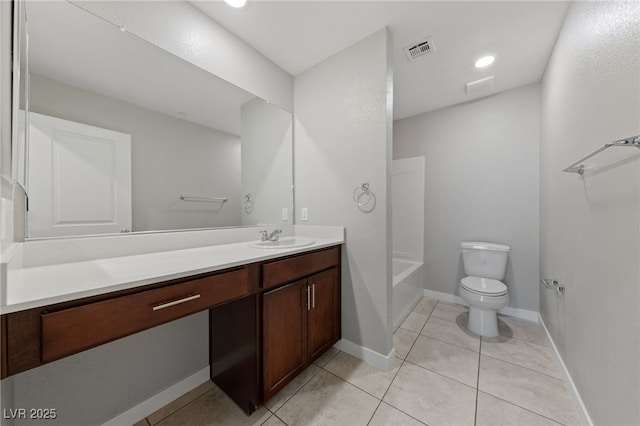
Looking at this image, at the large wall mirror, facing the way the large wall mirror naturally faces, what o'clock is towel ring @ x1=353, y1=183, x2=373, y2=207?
The towel ring is roughly at 11 o'clock from the large wall mirror.

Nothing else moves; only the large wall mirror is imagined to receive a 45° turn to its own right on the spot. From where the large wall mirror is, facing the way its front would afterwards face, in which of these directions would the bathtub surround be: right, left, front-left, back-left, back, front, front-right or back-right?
left

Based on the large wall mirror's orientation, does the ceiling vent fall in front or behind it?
in front

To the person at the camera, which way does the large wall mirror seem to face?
facing the viewer and to the right of the viewer

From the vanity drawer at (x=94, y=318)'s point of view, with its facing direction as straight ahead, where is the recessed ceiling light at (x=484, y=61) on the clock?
The recessed ceiling light is roughly at 11 o'clock from the vanity drawer.

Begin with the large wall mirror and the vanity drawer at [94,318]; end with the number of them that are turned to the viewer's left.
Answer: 0

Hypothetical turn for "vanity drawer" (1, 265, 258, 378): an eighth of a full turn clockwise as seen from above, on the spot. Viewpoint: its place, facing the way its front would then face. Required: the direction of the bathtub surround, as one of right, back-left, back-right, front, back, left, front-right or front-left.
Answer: left
